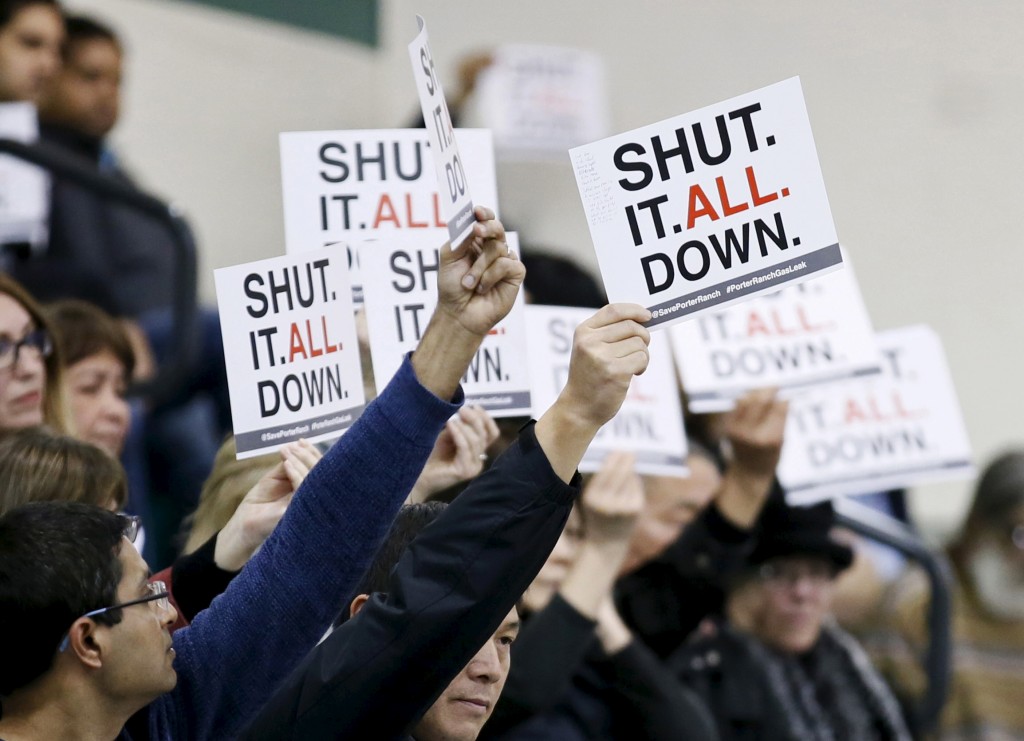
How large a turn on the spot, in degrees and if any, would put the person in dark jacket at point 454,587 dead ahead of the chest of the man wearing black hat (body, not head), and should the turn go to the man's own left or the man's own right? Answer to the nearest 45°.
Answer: approximately 45° to the man's own right

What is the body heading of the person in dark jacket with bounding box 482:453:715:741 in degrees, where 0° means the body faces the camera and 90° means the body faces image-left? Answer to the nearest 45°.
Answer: approximately 315°

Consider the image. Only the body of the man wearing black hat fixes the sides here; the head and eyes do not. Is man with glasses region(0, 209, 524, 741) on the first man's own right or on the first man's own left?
on the first man's own right

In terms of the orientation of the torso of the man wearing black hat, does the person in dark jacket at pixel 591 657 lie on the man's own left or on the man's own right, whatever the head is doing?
on the man's own right

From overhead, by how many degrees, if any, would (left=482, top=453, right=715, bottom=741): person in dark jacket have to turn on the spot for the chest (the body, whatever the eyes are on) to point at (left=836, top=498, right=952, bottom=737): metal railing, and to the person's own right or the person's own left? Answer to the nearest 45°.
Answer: approximately 90° to the person's own left

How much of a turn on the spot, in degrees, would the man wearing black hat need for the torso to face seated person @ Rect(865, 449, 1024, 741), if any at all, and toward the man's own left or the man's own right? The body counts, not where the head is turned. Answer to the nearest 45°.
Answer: approximately 90° to the man's own left

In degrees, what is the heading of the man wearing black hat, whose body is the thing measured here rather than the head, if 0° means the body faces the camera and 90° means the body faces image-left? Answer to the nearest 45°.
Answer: approximately 315°

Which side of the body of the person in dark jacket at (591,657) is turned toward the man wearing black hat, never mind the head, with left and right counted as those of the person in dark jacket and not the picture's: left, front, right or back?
left

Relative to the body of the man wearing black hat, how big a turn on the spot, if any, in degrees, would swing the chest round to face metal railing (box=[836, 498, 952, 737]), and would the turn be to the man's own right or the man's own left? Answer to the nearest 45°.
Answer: approximately 90° to the man's own left

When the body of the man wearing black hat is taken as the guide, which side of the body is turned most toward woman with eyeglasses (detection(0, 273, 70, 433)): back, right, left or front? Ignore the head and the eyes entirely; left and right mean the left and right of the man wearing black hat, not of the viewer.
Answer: right

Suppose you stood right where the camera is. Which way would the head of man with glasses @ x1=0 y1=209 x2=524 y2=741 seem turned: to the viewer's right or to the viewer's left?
to the viewer's right

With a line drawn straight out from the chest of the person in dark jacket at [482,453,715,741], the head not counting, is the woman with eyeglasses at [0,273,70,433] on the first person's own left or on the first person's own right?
on the first person's own right
